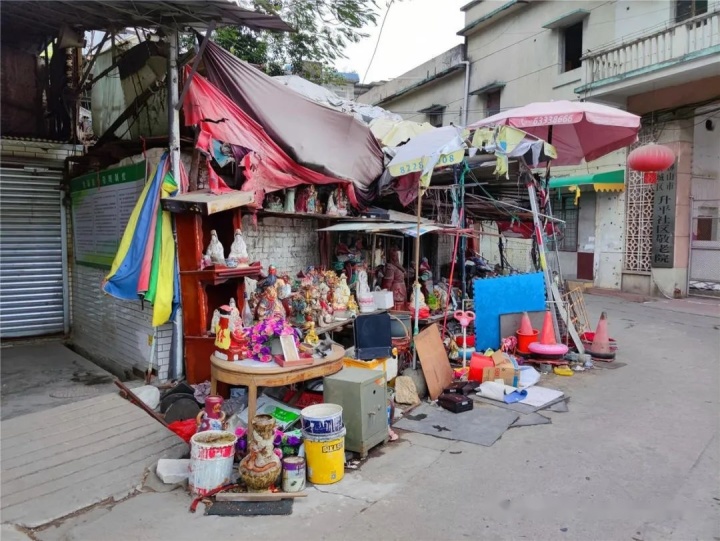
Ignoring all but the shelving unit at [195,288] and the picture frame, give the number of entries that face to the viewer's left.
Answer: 0

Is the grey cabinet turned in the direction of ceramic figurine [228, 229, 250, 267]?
no

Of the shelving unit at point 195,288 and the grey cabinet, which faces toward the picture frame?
the shelving unit

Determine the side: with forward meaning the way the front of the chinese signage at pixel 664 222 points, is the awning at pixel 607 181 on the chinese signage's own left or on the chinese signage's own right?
on the chinese signage's own right

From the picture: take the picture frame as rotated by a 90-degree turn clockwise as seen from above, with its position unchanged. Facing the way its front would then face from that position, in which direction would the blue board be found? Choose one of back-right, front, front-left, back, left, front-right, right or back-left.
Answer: back

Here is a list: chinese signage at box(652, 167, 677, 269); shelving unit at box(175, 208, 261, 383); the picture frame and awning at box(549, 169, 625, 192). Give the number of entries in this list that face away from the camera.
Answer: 0

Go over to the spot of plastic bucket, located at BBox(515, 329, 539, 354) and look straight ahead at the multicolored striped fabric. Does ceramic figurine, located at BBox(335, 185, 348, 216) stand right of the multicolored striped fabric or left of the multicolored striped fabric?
right

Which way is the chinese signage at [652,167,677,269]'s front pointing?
toward the camera

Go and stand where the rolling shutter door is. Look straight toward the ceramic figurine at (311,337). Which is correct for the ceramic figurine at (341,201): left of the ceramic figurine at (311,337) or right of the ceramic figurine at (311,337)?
left

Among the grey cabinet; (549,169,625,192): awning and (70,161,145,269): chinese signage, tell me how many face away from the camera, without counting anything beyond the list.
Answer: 0

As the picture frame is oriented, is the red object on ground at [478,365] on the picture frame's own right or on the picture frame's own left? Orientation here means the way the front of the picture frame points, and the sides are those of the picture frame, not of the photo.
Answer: on the picture frame's own left

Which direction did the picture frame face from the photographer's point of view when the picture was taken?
facing the viewer and to the right of the viewer

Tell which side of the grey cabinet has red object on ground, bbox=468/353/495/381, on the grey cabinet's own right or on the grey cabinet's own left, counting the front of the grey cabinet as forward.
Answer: on the grey cabinet's own left

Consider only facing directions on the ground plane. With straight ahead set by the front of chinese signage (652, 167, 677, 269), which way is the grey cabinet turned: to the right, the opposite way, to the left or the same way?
to the left

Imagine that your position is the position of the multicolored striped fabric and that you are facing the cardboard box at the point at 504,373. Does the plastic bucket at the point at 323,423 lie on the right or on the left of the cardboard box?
right

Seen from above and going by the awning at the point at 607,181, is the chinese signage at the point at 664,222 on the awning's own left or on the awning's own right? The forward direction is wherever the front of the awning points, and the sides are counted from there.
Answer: on the awning's own left

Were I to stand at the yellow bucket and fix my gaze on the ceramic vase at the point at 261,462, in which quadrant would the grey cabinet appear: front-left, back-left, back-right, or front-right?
back-right

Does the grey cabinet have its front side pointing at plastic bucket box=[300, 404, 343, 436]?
no

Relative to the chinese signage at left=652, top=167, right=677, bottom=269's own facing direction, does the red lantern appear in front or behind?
in front

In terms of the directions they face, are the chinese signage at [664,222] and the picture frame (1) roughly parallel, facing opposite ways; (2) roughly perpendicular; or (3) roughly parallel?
roughly perpendicular
